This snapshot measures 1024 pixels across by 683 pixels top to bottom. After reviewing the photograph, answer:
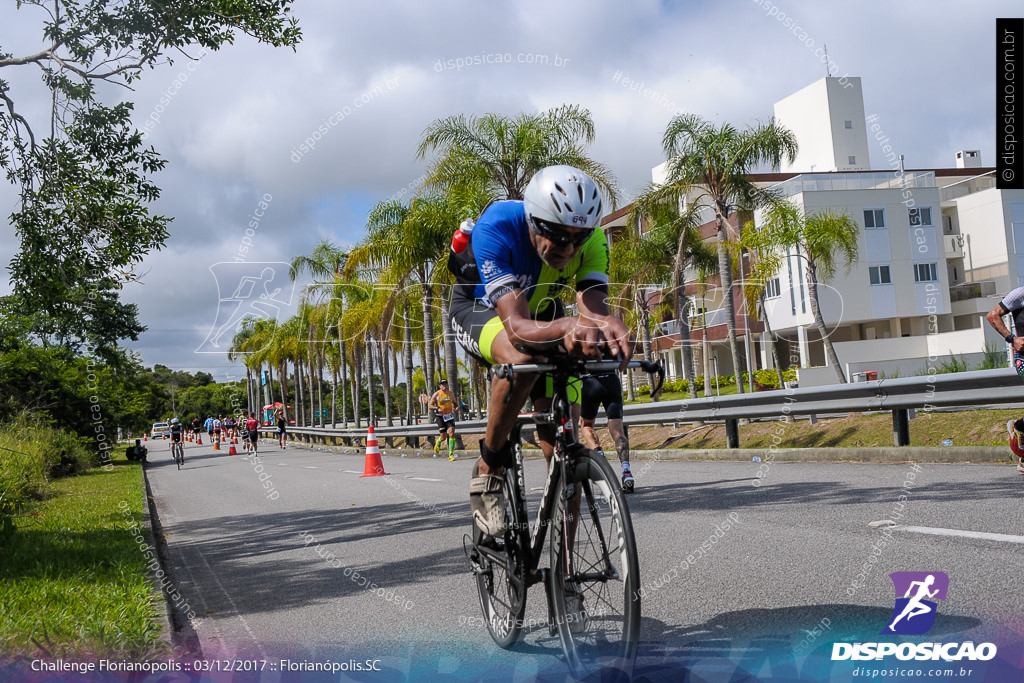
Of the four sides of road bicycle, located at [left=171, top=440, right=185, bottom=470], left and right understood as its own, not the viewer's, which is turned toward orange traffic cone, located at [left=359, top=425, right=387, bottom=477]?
front

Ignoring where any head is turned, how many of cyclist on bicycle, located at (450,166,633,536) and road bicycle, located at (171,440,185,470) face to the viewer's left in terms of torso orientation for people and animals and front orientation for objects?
0

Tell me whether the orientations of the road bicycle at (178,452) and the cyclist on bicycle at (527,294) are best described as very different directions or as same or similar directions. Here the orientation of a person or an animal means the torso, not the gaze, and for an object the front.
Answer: same or similar directions

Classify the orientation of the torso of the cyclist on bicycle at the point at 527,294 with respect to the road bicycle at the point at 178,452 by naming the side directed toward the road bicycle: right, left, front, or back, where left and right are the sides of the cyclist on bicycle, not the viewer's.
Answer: back

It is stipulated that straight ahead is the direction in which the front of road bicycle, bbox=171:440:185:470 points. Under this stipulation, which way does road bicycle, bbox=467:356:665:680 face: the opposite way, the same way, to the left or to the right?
the same way

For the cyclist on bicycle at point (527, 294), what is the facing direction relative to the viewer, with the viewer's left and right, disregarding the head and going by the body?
facing the viewer and to the right of the viewer

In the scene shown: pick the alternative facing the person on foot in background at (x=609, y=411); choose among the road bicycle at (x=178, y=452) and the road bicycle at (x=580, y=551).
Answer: the road bicycle at (x=178, y=452)

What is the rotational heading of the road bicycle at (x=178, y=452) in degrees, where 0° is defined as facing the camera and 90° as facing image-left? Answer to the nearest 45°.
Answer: approximately 0°

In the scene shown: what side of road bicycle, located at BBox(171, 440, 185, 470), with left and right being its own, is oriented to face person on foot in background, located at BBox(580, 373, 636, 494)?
front

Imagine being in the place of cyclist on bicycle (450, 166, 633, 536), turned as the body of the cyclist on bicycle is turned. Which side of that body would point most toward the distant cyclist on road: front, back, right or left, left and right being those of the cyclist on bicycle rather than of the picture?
back

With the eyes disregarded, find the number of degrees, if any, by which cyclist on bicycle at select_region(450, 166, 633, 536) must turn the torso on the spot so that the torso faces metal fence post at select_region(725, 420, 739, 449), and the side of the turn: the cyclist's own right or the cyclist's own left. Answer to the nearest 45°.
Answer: approximately 135° to the cyclist's own left

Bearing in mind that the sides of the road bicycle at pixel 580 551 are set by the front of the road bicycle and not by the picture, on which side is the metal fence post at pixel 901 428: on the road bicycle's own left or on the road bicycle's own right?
on the road bicycle's own left

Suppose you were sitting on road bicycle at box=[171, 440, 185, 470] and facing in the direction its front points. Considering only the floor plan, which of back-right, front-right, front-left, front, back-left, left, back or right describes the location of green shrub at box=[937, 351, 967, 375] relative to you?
front-left

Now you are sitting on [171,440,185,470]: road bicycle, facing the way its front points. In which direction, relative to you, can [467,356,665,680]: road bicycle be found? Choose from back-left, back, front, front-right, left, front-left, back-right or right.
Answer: front
